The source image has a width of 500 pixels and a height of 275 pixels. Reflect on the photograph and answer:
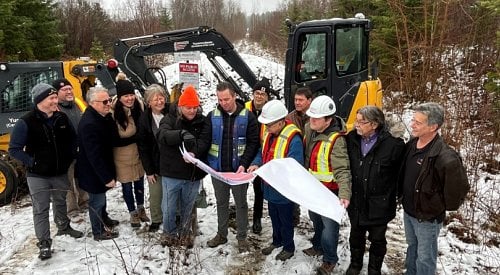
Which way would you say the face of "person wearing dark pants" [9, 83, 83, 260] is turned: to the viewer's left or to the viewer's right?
to the viewer's right

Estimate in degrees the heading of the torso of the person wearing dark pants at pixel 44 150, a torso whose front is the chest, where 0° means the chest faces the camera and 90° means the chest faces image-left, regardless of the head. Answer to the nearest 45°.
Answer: approximately 315°

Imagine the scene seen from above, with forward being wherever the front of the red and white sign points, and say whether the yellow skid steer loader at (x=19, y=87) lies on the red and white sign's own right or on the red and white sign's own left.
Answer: on the red and white sign's own right
